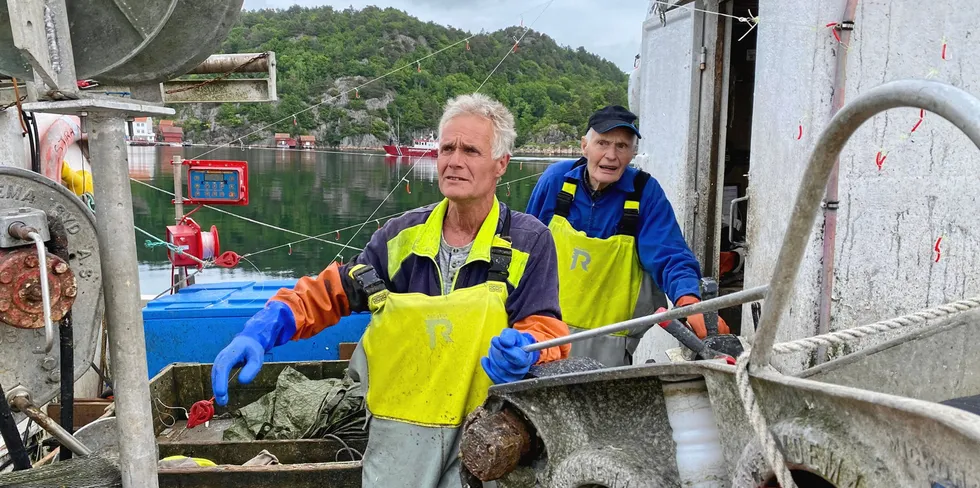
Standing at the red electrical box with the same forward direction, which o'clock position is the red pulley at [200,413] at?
The red pulley is roughly at 12 o'clock from the red electrical box.

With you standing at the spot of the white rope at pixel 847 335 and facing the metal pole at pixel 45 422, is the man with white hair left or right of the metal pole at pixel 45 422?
right

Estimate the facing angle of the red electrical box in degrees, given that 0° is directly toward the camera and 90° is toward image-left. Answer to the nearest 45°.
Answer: approximately 0°

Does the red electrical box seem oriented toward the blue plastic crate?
yes

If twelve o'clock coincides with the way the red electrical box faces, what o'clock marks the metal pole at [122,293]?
The metal pole is roughly at 12 o'clock from the red electrical box.

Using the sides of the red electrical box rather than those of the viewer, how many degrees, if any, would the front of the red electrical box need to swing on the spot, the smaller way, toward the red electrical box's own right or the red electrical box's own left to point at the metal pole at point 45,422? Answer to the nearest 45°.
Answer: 0° — it already faces it
